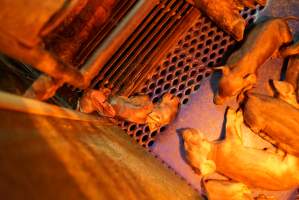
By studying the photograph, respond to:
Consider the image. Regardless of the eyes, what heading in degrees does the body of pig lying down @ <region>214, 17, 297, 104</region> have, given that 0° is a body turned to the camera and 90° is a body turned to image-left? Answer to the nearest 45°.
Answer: approximately 45°

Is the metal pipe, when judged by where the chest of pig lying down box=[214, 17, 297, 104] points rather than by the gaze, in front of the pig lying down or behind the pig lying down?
in front

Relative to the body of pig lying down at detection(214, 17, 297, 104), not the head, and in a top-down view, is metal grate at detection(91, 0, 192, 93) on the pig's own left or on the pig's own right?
on the pig's own right
